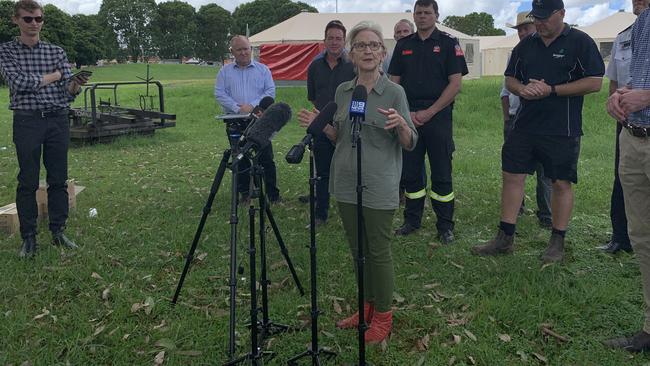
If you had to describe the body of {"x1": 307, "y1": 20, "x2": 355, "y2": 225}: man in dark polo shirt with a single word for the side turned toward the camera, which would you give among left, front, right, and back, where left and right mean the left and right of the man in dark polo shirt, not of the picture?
front

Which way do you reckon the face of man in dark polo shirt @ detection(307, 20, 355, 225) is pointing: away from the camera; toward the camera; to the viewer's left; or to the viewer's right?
toward the camera

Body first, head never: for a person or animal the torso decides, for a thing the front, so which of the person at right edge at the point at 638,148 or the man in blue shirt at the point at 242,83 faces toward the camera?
the man in blue shirt

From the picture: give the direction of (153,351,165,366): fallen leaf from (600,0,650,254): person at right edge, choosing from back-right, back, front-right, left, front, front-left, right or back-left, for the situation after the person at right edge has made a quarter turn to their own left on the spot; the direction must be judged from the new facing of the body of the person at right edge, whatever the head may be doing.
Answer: right

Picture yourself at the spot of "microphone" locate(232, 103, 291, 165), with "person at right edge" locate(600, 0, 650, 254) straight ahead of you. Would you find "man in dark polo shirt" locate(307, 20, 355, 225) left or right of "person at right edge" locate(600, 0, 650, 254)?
left

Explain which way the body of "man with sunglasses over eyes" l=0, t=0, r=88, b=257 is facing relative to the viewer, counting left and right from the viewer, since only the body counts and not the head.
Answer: facing the viewer and to the right of the viewer

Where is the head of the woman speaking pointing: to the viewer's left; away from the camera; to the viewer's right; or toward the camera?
toward the camera

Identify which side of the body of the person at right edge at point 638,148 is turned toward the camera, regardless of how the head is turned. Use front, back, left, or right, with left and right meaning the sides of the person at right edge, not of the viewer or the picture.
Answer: left

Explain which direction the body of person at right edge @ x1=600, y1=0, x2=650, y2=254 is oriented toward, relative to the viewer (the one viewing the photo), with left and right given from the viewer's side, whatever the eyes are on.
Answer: facing the viewer and to the left of the viewer

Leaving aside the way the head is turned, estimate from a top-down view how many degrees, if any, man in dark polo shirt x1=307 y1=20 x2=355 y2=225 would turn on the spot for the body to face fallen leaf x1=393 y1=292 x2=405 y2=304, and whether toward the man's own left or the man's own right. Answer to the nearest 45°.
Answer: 0° — they already face it

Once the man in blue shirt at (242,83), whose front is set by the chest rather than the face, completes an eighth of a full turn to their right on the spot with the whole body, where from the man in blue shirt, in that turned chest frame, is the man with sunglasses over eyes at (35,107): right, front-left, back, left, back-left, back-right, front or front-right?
front

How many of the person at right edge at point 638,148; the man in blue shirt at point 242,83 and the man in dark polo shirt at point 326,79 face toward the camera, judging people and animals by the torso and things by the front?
2

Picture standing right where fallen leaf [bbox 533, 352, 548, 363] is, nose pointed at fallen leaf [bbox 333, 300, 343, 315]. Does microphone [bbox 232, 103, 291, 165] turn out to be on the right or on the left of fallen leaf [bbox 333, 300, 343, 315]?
left

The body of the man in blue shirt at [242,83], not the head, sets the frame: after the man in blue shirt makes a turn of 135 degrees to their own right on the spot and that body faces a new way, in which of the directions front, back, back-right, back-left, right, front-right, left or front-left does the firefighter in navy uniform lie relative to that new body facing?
back

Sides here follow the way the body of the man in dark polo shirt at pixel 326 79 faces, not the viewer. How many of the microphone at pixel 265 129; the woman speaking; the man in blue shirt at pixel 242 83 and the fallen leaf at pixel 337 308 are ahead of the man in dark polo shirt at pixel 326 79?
3

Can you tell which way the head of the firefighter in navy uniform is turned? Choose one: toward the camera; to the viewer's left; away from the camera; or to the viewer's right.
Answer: toward the camera
